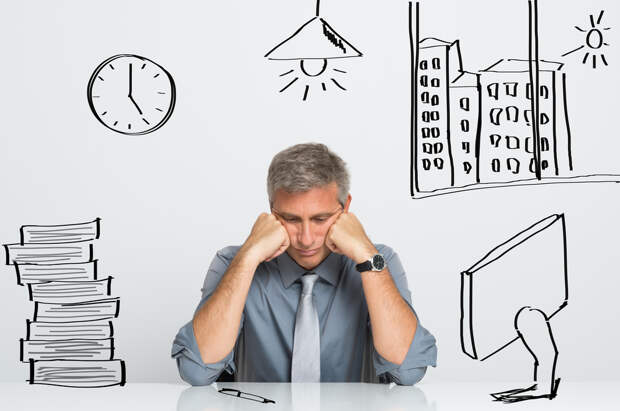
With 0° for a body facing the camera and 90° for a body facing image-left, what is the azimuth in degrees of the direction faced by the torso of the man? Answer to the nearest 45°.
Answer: approximately 0°
